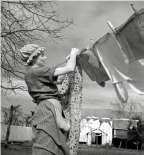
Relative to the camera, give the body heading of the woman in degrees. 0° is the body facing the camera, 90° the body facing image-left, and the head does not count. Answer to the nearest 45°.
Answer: approximately 270°
